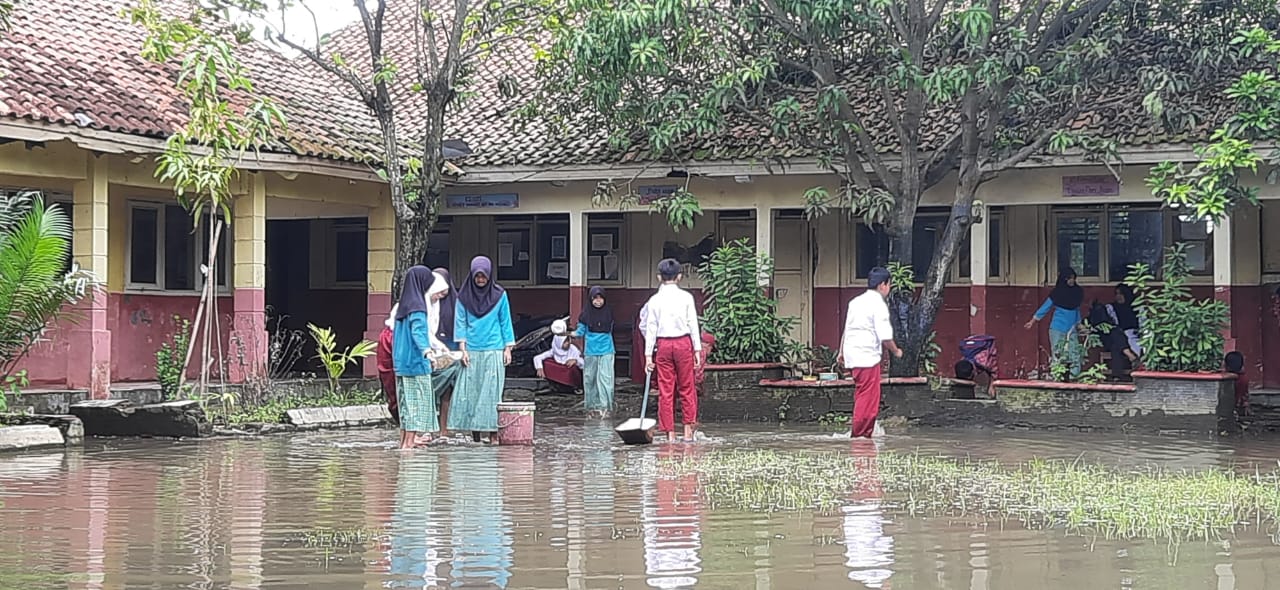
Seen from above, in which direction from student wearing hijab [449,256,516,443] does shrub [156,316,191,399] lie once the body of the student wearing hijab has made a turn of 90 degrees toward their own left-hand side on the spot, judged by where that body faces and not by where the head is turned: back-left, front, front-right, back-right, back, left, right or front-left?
back-left

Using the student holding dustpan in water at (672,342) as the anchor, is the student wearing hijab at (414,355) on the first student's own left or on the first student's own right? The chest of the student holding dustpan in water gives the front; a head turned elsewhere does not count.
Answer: on the first student's own left

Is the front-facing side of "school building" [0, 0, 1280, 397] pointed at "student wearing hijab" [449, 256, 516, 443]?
yes

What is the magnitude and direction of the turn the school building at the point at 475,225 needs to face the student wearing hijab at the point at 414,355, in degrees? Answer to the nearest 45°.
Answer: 0° — it already faces them

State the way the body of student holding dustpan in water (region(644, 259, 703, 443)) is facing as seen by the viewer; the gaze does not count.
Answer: away from the camera

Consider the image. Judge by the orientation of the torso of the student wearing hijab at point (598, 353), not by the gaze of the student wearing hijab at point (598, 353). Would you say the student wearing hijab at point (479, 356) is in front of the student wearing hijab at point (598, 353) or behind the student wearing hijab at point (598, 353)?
in front

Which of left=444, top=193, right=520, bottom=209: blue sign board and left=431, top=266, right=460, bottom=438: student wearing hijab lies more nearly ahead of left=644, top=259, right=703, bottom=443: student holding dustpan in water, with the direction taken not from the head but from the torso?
the blue sign board

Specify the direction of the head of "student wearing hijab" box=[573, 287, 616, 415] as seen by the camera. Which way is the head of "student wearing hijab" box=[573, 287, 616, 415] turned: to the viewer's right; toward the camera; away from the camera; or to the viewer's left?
toward the camera

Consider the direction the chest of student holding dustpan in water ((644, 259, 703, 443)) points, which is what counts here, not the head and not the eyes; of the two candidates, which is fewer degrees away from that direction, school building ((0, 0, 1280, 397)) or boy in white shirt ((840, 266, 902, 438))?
the school building

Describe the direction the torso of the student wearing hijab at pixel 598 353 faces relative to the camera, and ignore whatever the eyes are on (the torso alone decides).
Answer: toward the camera

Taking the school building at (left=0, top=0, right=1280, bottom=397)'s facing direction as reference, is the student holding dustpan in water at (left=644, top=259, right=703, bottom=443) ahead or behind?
ahead

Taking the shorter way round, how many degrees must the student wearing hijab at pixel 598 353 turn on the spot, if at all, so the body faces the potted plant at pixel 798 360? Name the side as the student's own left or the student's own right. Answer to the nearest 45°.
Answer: approximately 90° to the student's own left

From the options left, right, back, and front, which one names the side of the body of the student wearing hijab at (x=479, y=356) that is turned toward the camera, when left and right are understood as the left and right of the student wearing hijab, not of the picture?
front

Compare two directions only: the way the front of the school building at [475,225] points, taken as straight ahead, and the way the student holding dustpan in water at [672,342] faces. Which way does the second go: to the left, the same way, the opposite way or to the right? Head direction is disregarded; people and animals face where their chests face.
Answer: the opposite way

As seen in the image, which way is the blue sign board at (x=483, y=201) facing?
toward the camera

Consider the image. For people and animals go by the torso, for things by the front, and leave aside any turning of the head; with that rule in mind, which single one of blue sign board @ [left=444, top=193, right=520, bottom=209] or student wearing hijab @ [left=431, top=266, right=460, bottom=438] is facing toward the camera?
the blue sign board

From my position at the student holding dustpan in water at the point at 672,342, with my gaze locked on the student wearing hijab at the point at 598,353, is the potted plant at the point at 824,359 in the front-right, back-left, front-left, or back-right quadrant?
front-right
